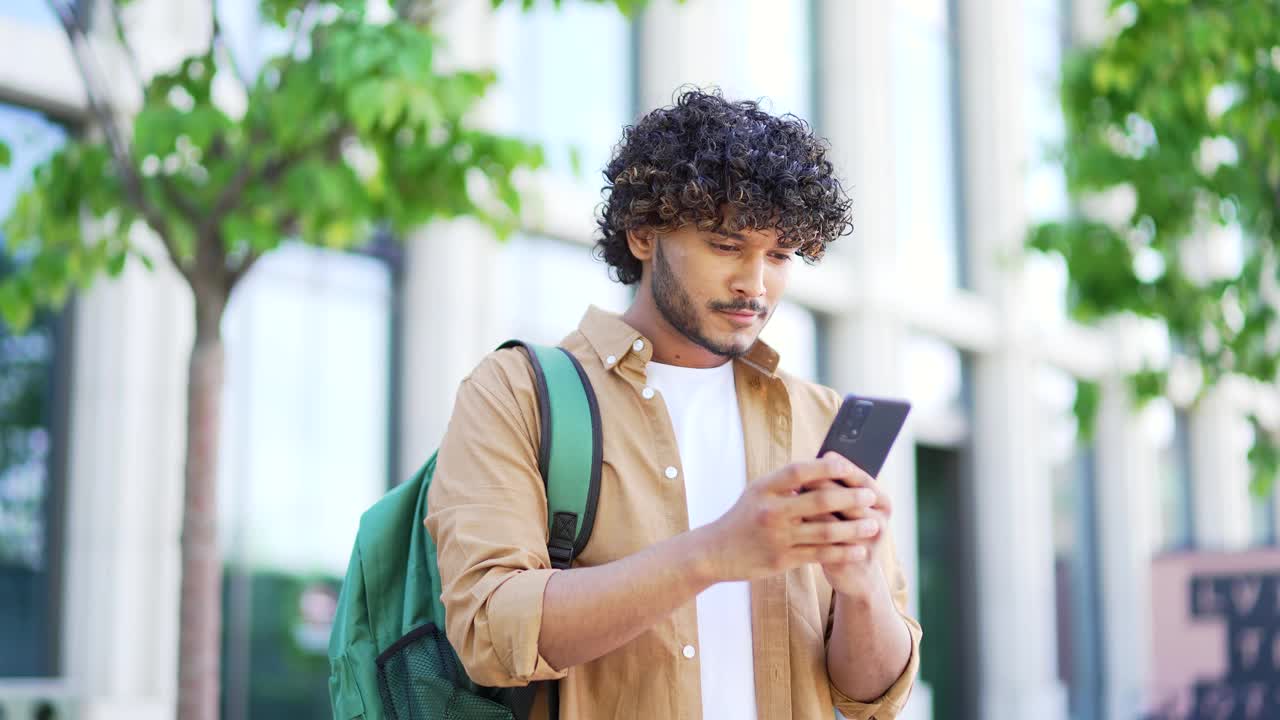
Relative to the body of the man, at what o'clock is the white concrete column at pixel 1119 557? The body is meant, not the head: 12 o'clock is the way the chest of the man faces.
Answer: The white concrete column is roughly at 8 o'clock from the man.

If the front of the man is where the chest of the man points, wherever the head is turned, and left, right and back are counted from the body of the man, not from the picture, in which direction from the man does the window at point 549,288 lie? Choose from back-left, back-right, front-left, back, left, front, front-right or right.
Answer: back-left

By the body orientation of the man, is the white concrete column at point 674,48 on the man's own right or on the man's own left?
on the man's own left

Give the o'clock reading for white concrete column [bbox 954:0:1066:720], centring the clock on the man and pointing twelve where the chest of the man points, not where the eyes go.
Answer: The white concrete column is roughly at 8 o'clock from the man.

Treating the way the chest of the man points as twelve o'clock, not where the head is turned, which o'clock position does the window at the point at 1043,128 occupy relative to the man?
The window is roughly at 8 o'clock from the man.

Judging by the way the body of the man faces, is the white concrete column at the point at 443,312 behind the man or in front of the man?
behind

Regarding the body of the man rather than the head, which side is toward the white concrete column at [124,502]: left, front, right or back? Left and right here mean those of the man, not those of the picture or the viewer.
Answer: back

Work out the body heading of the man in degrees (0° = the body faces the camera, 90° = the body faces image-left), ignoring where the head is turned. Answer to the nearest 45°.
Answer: approximately 315°

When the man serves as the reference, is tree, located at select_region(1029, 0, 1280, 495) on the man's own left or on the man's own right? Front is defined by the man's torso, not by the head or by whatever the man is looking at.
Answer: on the man's own left

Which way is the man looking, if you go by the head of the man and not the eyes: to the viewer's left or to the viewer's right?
to the viewer's right
